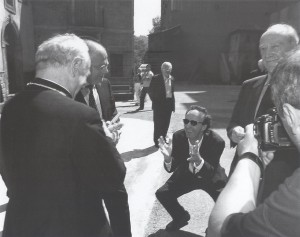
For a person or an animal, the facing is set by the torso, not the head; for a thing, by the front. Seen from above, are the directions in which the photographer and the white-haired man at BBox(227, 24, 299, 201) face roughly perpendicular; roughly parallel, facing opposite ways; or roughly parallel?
roughly perpendicular

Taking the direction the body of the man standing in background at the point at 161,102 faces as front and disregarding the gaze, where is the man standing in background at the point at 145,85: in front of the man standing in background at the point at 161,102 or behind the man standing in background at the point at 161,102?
behind

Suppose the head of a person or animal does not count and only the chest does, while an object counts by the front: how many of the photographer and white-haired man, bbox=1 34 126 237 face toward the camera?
0

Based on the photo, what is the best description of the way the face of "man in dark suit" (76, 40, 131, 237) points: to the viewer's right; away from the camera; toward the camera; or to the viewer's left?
to the viewer's right

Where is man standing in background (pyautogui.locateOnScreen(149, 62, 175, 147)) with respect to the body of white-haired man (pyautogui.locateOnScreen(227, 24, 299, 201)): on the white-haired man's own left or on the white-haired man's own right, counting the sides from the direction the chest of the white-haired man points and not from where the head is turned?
on the white-haired man's own right

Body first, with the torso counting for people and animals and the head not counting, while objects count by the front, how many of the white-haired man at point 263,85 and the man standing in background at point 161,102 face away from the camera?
0

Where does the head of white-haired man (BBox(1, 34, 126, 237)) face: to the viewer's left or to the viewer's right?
to the viewer's right

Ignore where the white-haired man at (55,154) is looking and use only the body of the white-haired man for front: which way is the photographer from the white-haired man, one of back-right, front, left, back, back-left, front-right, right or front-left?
right

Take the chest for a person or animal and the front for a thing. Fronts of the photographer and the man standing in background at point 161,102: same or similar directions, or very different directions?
very different directions

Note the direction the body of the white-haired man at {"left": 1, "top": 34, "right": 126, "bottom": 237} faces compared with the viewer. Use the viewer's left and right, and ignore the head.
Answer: facing away from the viewer and to the right of the viewer

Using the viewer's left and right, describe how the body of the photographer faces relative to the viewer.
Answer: facing away from the viewer and to the left of the viewer

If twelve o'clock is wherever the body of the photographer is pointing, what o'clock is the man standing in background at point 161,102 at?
The man standing in background is roughly at 1 o'clock from the photographer.

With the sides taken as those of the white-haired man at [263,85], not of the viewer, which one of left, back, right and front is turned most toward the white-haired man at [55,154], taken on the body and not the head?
front
